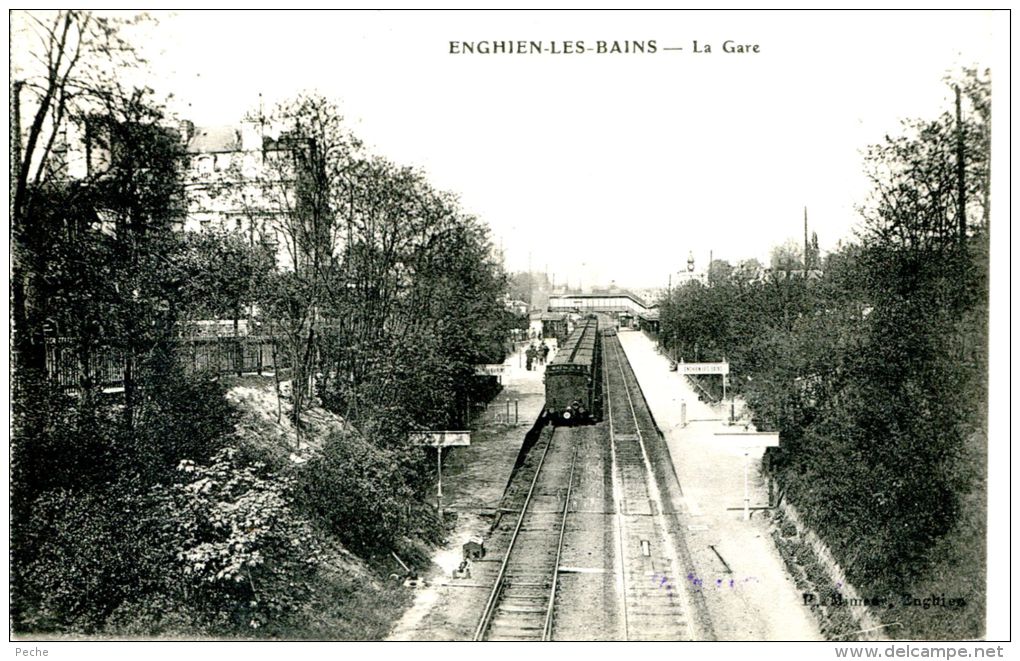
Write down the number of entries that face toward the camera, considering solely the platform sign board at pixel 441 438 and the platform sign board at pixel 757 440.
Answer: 2

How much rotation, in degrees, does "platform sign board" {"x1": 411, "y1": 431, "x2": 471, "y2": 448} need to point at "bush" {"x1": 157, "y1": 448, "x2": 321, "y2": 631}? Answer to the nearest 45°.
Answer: approximately 45° to its right

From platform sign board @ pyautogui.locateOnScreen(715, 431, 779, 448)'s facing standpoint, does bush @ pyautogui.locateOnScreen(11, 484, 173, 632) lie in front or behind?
in front

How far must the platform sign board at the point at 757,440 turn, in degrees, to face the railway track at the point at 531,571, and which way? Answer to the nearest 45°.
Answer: approximately 45° to its right

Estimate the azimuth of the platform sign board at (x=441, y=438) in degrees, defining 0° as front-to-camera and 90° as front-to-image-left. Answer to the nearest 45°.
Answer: approximately 0°

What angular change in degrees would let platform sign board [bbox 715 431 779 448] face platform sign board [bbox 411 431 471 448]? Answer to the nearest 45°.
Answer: approximately 90° to its right

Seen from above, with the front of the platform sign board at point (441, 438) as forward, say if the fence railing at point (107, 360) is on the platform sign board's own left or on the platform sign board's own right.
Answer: on the platform sign board's own right

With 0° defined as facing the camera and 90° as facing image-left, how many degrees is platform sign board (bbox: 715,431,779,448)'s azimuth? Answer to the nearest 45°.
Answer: approximately 0°
